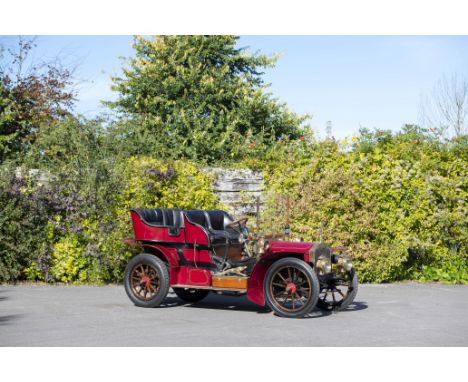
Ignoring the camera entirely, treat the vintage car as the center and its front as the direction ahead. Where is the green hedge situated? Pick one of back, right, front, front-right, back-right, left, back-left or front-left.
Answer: left

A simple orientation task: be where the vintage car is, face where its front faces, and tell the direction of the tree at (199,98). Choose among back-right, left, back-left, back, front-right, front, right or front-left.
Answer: back-left

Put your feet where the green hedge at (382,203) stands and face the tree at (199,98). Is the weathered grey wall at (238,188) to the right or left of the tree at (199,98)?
left

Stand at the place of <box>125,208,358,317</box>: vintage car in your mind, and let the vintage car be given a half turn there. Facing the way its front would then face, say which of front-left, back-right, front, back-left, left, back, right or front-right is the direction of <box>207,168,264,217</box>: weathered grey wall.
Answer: front-right

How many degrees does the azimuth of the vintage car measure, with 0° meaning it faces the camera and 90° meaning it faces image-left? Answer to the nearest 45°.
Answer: approximately 315°
